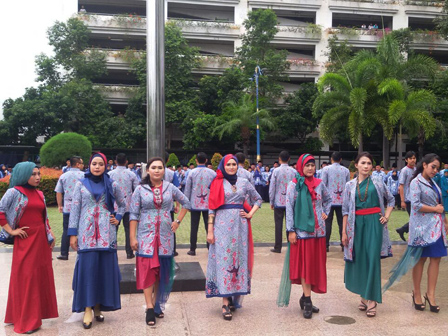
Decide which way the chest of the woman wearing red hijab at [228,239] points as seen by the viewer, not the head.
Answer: toward the camera

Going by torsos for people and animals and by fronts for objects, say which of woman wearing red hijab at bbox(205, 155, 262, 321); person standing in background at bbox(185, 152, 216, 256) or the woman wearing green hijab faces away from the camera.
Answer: the person standing in background

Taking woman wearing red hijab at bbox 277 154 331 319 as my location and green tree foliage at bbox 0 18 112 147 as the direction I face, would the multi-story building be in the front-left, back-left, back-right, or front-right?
front-right

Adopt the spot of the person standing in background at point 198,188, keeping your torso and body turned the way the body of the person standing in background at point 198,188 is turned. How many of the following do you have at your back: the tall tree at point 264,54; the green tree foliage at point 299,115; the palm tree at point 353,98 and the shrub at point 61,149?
0

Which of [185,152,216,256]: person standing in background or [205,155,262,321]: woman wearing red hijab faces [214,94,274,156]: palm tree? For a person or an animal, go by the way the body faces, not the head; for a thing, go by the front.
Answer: the person standing in background

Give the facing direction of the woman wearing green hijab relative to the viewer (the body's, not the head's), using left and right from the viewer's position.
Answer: facing the viewer and to the right of the viewer

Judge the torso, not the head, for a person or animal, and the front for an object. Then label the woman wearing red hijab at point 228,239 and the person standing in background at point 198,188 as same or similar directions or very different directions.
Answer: very different directions

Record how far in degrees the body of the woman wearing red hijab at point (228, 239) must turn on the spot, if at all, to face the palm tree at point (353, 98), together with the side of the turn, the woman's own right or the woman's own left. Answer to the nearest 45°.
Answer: approximately 180°

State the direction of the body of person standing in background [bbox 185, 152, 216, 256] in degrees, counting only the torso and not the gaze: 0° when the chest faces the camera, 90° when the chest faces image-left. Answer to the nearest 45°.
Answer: approximately 180°

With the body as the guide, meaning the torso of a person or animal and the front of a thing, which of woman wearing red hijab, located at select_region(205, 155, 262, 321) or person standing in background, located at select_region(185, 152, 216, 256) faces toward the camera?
the woman wearing red hijab

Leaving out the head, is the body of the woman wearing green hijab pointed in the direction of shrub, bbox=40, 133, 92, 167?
no

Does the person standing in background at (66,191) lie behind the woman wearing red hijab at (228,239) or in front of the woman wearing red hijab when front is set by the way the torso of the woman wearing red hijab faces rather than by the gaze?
behind

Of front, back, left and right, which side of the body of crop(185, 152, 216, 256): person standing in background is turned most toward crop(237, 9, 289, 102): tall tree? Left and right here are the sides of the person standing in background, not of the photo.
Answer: front
